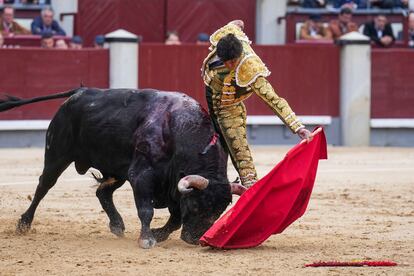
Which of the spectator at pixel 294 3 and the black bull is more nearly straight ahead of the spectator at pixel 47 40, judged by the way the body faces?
the black bull

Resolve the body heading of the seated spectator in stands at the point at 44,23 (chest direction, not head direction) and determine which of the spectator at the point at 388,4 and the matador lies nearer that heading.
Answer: the matador

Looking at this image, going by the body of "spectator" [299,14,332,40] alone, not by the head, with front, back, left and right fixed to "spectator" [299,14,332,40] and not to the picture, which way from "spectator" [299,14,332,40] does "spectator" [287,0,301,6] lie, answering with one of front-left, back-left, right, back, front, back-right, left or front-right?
back

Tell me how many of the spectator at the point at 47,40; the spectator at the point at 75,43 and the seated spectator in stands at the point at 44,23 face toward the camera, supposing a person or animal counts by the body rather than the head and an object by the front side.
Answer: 3

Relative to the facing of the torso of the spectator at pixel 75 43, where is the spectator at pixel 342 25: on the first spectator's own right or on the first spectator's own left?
on the first spectator's own left

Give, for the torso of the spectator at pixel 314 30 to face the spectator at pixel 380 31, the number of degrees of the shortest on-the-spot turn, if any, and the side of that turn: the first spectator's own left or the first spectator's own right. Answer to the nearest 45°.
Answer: approximately 90° to the first spectator's own left

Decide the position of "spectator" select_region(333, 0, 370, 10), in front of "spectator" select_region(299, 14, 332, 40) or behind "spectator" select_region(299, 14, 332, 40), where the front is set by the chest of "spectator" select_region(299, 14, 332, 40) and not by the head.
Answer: behind

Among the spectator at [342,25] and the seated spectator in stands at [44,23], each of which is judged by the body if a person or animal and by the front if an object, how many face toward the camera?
2

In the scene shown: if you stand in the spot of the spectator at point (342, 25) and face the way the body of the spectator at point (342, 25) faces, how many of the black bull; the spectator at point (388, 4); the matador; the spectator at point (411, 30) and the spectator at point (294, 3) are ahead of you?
2

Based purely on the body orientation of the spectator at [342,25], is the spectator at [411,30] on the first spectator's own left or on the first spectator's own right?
on the first spectator's own left
